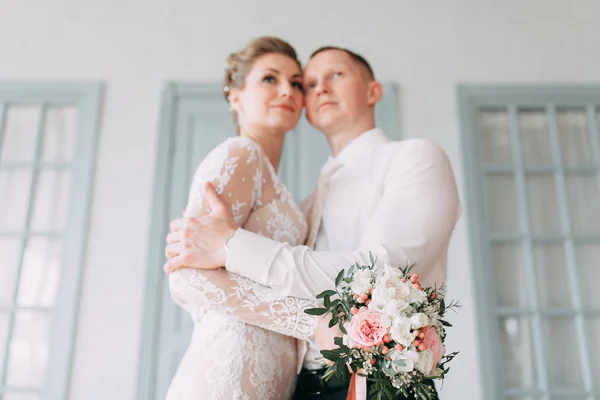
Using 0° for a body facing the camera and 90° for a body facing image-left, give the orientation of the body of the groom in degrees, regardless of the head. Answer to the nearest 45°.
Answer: approximately 45°

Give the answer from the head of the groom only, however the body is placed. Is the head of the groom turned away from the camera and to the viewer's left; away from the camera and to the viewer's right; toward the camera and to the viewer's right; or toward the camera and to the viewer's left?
toward the camera and to the viewer's left

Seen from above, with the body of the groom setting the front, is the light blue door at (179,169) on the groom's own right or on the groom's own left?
on the groom's own right
